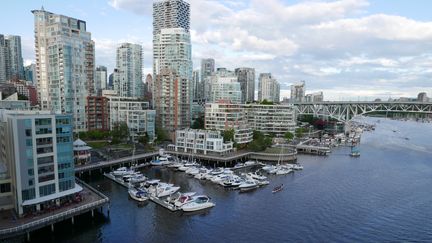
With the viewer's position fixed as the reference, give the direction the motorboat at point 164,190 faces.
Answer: facing to the right of the viewer

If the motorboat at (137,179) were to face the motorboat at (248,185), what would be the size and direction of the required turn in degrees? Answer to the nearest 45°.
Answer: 0° — it already faces it

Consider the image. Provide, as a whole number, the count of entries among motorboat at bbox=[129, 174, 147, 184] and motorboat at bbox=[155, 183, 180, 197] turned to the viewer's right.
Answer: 2

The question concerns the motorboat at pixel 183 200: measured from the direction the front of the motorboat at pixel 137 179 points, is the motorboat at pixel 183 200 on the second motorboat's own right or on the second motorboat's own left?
on the second motorboat's own right

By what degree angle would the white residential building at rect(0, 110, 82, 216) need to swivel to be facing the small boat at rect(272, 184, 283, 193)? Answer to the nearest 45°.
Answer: approximately 45° to its left

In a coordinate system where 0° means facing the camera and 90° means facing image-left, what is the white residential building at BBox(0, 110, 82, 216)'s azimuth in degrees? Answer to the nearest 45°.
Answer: approximately 315°

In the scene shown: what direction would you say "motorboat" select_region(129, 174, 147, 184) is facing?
to the viewer's right
